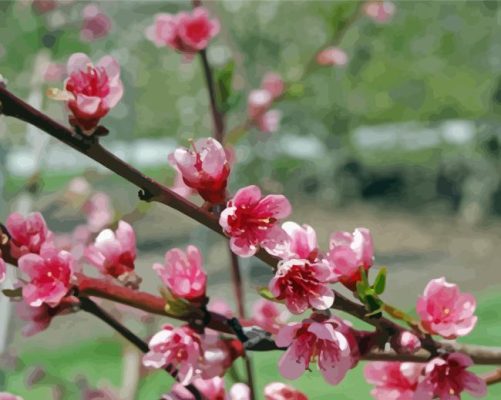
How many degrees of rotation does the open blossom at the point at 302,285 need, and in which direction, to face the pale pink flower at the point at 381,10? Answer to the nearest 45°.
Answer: approximately 180°

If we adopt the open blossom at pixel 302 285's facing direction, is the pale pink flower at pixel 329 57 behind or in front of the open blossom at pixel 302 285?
behind

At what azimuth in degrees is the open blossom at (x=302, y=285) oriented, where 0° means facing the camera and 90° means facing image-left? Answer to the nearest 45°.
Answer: approximately 0°
